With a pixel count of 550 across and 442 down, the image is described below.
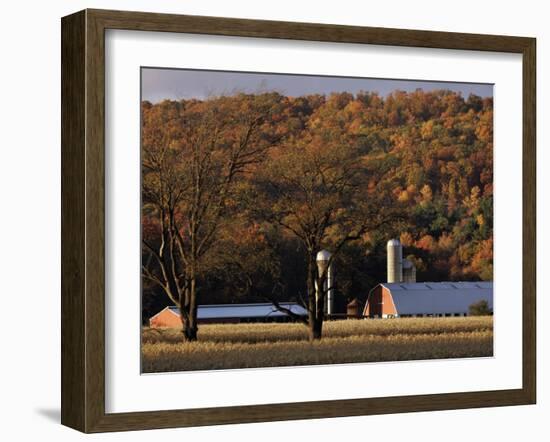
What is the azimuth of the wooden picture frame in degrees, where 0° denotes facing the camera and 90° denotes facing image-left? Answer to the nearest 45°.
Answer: approximately 315°
